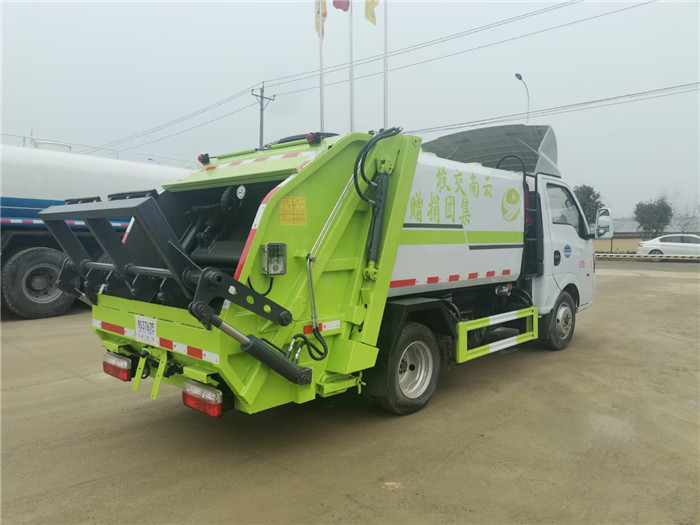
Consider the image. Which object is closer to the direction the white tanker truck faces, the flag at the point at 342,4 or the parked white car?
the parked white car

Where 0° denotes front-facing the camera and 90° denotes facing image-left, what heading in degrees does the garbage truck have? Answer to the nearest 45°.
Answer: approximately 225°

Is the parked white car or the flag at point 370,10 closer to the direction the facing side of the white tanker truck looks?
the parked white car

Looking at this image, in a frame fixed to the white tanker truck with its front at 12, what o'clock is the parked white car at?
The parked white car is roughly at 1 o'clock from the white tanker truck.

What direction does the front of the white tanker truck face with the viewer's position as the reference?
facing away from the viewer and to the right of the viewer

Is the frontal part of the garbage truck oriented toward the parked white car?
yes
